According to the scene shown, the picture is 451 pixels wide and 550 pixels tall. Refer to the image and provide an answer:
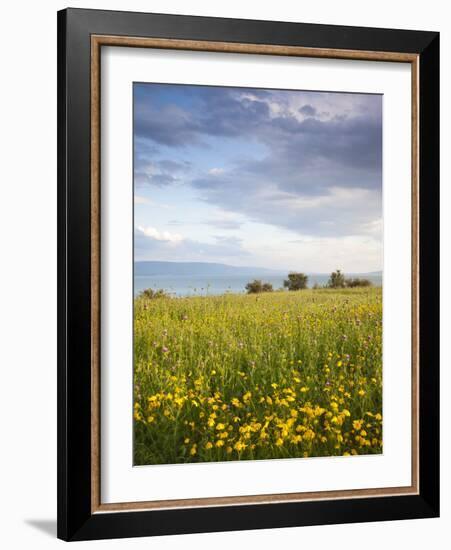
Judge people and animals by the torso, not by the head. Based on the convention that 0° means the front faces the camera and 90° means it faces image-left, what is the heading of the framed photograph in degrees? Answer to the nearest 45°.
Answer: approximately 315°
